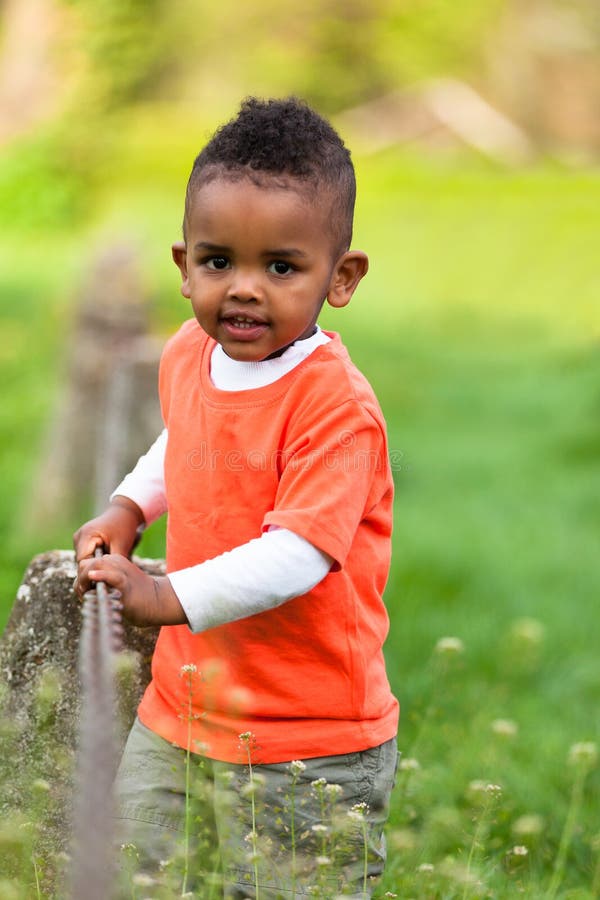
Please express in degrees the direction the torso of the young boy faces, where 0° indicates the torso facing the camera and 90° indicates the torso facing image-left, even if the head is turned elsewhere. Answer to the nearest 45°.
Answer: approximately 45°
